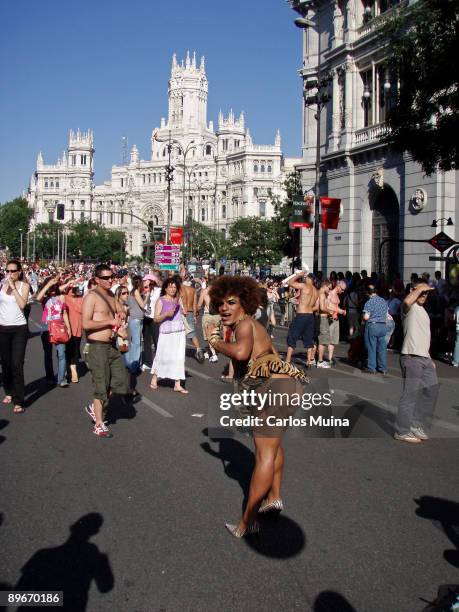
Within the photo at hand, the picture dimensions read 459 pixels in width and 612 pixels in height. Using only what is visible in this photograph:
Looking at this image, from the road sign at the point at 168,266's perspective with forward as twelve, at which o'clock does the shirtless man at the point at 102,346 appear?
The shirtless man is roughly at 12 o'clock from the road sign.

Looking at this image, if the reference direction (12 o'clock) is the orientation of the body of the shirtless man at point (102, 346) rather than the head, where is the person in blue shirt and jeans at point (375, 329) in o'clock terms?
The person in blue shirt and jeans is roughly at 9 o'clock from the shirtless man.

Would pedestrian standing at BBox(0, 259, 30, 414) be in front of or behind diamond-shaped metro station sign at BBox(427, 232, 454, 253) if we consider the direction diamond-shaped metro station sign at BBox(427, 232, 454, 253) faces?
in front

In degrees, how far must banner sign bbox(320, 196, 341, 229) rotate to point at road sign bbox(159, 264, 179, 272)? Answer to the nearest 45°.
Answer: approximately 135° to its right

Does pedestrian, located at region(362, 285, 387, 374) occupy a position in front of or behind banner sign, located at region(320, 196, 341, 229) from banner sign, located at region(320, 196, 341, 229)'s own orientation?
in front

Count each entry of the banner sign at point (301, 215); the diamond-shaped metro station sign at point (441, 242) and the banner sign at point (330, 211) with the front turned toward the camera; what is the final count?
3
